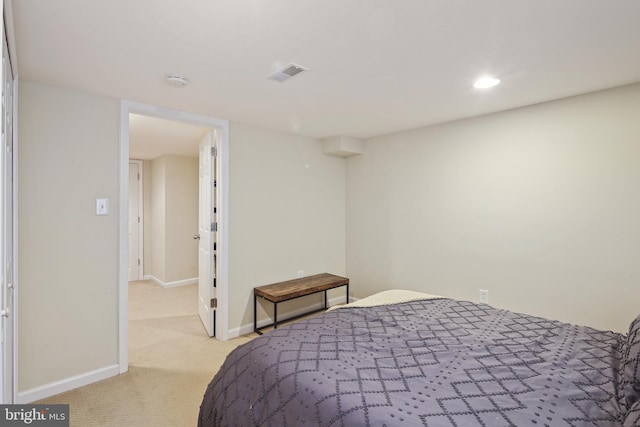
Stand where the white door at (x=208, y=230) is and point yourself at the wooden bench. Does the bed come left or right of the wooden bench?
right

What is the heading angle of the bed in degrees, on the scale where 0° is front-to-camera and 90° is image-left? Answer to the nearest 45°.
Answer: approximately 135°

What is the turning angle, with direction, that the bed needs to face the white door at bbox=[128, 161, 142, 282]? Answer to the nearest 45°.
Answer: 0° — it already faces it

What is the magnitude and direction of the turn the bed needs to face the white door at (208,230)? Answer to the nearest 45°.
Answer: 0° — it already faces it
